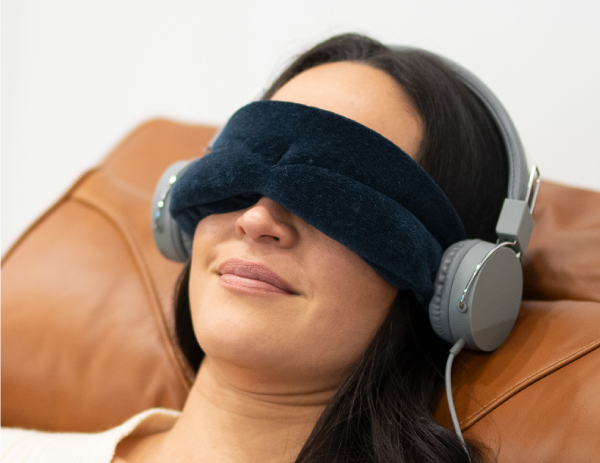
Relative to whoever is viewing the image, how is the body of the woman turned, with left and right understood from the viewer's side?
facing the viewer and to the left of the viewer
